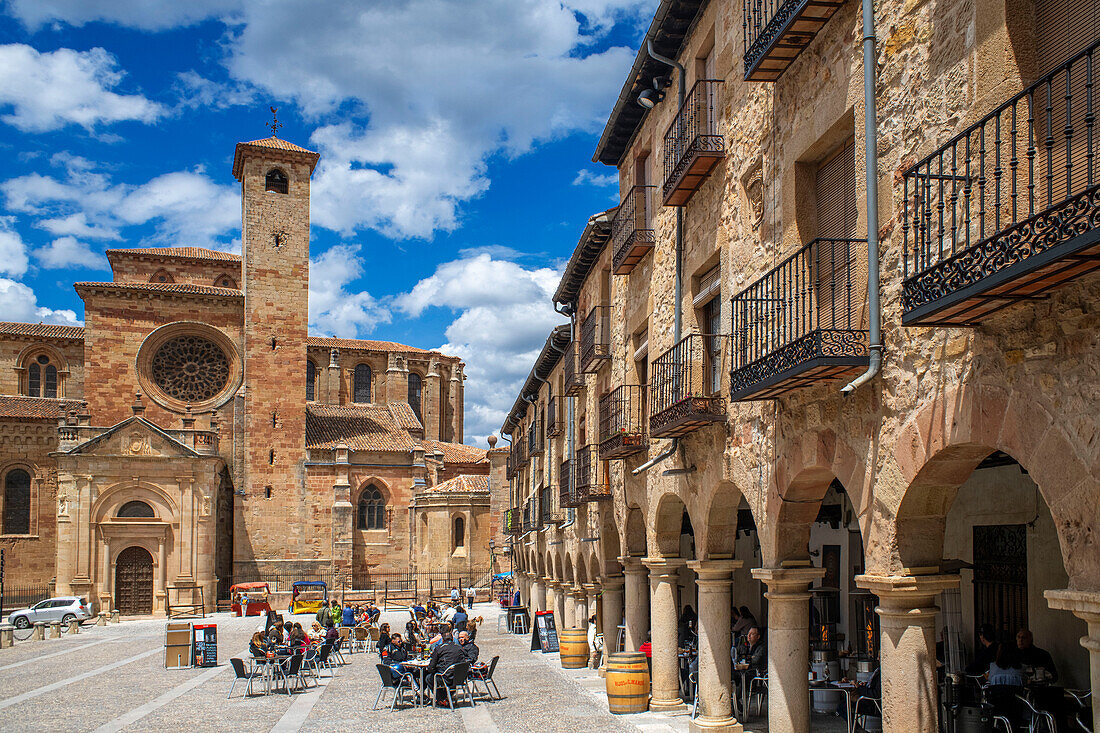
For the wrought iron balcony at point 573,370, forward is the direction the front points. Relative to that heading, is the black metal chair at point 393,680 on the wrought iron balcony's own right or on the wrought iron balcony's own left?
on the wrought iron balcony's own left

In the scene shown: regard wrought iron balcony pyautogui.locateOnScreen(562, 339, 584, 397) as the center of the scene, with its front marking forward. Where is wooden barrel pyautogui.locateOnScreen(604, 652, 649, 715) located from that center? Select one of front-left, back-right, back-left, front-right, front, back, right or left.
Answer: left

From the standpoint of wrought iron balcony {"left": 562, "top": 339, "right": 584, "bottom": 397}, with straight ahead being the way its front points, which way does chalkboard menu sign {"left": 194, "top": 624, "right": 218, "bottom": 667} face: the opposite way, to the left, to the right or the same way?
to the left

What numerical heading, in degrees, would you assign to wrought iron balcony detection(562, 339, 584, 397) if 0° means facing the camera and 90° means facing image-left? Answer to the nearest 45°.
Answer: approximately 90°

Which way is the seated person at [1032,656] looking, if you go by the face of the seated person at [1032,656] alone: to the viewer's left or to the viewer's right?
to the viewer's left

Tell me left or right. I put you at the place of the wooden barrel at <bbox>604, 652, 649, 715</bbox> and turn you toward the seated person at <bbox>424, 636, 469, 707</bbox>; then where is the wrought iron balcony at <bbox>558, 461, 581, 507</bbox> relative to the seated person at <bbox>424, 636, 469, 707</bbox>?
right

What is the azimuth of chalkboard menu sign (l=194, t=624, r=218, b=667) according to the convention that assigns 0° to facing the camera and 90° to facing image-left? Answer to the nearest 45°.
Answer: approximately 0°

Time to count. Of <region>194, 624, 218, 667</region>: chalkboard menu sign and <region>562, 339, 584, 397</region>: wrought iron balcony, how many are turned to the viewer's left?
1

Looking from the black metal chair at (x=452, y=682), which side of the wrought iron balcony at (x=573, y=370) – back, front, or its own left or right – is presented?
left
